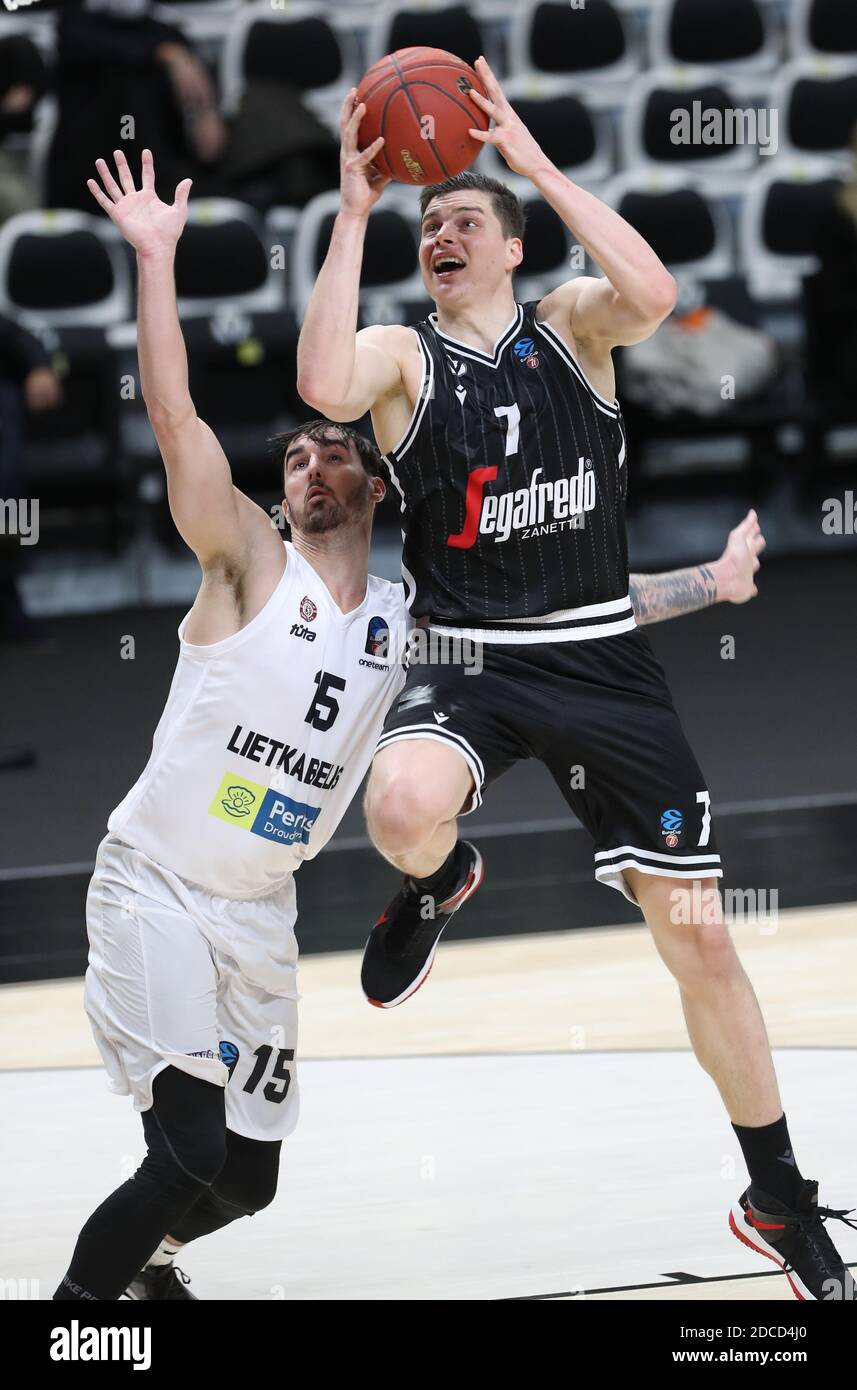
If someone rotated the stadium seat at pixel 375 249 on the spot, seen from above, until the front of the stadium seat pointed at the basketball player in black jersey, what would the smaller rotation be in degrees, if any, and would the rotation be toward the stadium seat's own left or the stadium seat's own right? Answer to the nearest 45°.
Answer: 0° — it already faces them

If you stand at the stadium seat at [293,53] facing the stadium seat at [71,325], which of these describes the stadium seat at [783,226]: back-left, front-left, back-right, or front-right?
back-left

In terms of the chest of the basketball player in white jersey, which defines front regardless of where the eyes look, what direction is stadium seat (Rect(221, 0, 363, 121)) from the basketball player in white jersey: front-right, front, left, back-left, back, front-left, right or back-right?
back-left

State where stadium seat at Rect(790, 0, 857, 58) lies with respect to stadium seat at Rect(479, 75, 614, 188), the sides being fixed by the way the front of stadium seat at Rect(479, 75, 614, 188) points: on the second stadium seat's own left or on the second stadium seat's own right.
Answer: on the second stadium seat's own left

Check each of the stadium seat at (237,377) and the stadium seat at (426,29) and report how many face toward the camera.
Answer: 2

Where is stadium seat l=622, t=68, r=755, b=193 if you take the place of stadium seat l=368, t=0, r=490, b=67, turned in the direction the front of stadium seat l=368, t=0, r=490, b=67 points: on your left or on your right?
on your left

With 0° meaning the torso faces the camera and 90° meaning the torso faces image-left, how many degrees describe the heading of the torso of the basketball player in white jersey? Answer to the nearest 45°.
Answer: approximately 315°

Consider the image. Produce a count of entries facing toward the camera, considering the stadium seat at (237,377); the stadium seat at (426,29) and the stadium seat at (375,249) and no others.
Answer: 3
